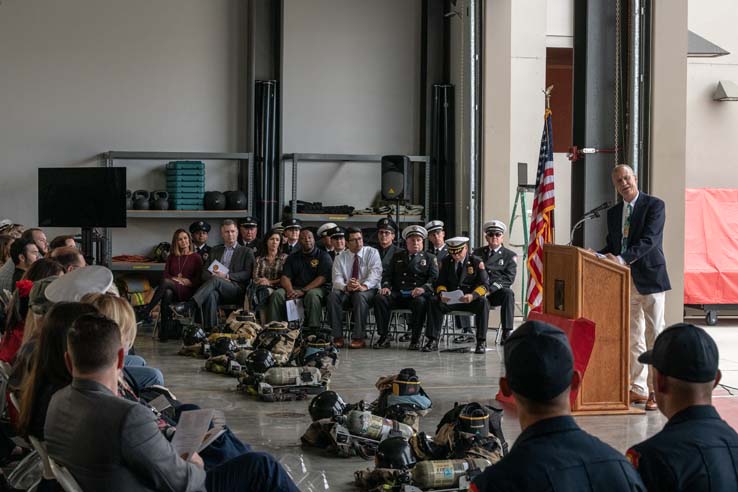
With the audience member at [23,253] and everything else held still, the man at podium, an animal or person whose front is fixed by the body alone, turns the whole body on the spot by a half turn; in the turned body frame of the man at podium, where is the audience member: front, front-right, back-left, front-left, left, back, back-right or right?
back-left

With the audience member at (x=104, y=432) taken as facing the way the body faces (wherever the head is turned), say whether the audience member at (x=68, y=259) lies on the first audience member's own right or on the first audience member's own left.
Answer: on the first audience member's own left

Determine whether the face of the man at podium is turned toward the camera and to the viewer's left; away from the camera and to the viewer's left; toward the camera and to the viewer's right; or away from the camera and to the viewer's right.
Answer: toward the camera and to the viewer's left

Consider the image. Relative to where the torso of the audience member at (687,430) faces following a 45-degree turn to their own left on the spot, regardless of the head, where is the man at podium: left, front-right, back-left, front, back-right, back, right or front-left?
right

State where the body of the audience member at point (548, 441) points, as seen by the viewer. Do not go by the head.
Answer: away from the camera

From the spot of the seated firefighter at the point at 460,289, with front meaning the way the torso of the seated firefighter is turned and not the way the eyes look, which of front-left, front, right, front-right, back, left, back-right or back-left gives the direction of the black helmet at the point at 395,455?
front

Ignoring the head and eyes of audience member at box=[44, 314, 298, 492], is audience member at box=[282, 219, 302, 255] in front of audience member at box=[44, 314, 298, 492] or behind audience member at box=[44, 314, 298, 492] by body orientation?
in front

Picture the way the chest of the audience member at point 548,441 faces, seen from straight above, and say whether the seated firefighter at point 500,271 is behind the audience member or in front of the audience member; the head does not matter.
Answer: in front

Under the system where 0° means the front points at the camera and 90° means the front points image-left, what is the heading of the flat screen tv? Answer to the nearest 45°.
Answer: approximately 0°

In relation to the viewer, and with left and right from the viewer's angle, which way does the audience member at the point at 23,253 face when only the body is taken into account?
facing to the right of the viewer

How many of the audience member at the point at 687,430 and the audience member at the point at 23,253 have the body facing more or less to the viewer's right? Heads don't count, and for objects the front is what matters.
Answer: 1

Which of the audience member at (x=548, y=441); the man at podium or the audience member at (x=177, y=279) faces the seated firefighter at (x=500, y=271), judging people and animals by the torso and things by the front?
the audience member at (x=548, y=441)

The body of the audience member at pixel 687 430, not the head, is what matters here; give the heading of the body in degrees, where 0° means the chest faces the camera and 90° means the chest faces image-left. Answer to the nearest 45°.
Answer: approximately 135°

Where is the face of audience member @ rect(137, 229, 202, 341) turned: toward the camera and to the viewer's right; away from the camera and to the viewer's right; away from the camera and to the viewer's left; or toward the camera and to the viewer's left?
toward the camera and to the viewer's right

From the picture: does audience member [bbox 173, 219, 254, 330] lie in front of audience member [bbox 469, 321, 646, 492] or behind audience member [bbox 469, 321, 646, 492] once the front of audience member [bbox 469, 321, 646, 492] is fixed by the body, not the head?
in front
